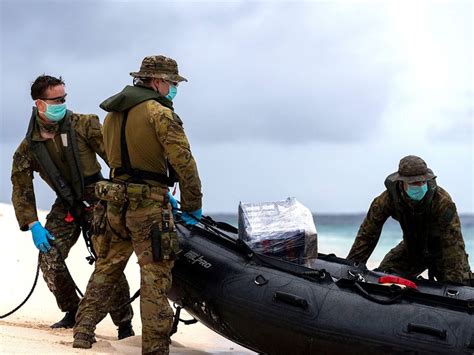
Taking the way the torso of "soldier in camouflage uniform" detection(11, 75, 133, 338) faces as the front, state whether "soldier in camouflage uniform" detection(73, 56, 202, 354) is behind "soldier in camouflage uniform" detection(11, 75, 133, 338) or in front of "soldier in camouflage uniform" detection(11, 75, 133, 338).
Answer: in front

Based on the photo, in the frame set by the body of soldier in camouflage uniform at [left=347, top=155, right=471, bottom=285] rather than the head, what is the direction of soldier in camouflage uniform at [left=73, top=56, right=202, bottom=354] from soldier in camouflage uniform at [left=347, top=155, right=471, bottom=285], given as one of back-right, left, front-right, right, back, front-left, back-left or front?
front-right

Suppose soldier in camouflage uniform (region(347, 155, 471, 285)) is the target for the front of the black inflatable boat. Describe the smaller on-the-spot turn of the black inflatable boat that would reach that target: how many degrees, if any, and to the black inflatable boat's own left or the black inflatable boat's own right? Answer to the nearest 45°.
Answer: approximately 135° to the black inflatable boat's own right

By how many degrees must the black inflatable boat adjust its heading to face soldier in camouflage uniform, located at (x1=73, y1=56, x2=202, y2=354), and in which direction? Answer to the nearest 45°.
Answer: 0° — it already faces them

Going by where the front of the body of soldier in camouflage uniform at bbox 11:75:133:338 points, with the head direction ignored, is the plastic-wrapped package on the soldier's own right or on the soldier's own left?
on the soldier's own left

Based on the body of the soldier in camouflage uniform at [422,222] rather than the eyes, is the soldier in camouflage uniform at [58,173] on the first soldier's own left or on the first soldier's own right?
on the first soldier's own right

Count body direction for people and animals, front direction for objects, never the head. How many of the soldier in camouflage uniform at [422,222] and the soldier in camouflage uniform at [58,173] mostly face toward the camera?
2

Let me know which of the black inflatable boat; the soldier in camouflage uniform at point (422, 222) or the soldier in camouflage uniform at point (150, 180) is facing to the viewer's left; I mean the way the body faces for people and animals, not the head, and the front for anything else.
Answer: the black inflatable boat

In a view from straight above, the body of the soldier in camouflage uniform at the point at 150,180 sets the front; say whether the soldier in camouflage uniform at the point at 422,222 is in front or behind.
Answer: in front
